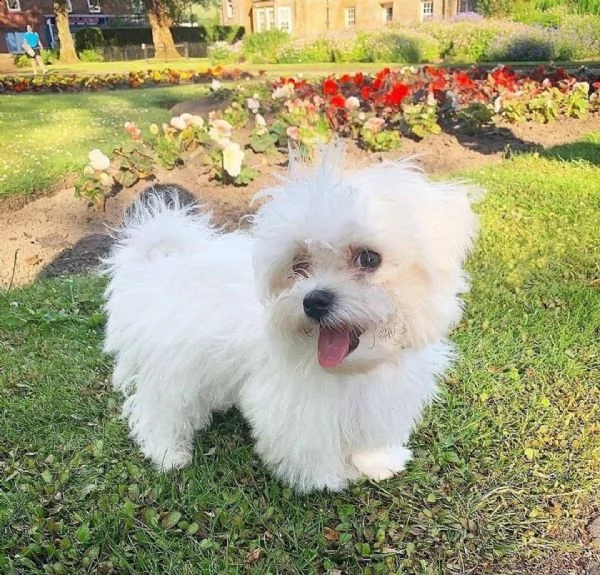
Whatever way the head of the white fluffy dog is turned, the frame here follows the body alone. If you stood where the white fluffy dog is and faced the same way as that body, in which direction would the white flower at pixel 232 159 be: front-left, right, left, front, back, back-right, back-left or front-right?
back-left

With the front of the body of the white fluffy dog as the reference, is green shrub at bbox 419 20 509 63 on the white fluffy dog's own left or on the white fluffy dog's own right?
on the white fluffy dog's own left

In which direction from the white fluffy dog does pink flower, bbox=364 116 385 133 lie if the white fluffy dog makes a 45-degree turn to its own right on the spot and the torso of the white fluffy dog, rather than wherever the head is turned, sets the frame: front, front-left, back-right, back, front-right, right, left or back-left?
back

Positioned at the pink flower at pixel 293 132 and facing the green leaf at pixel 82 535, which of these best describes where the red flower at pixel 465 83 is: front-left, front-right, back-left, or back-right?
back-left

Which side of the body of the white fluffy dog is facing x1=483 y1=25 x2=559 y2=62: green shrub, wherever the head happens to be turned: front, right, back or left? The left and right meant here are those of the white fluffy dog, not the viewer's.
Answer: left

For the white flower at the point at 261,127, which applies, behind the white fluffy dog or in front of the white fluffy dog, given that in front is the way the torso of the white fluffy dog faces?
behind

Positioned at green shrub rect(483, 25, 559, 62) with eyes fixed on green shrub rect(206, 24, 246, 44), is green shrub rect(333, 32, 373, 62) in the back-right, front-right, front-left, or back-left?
front-left

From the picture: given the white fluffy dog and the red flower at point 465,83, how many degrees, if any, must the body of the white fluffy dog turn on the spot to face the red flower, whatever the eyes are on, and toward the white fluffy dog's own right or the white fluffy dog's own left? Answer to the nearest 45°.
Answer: approximately 135° to the white fluffy dog's own left

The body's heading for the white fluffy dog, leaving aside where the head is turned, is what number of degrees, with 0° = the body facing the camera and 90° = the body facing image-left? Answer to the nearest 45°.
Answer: approximately 315°

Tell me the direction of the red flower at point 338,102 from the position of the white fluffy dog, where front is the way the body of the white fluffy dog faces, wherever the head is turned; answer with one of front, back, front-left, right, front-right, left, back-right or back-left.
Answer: back-left

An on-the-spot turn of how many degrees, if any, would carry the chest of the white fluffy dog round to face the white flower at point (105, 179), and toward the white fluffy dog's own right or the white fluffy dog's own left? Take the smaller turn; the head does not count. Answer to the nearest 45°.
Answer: approximately 180°
